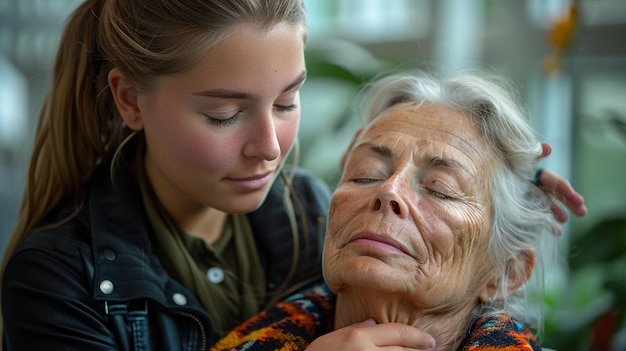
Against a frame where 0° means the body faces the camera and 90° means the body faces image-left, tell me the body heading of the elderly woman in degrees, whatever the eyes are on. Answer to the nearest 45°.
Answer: approximately 45°

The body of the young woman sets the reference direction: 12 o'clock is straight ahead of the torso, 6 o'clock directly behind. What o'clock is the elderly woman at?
The elderly woman is roughly at 11 o'clock from the young woman.

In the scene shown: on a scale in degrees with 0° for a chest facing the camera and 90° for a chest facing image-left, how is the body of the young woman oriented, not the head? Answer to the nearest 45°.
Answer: approximately 315°
